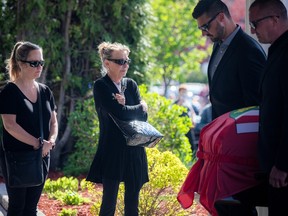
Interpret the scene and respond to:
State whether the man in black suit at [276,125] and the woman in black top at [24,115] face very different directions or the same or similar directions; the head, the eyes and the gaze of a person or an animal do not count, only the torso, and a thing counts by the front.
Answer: very different directions

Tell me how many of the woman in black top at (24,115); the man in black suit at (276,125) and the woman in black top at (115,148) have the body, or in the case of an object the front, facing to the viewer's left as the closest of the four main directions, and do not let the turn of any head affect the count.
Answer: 1

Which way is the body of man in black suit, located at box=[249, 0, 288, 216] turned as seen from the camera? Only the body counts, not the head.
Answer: to the viewer's left

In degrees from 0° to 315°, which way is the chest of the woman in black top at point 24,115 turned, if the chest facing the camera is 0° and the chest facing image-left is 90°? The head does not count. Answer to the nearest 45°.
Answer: approximately 315°

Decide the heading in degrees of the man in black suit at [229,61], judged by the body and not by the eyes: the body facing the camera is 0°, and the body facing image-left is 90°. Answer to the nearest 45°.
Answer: approximately 45°

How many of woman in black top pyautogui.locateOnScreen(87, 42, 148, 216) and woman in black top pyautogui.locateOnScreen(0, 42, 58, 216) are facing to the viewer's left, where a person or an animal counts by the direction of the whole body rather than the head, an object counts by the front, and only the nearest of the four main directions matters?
0

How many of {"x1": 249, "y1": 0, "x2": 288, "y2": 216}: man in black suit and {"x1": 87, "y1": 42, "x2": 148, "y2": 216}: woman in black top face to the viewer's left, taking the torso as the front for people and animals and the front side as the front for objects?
1

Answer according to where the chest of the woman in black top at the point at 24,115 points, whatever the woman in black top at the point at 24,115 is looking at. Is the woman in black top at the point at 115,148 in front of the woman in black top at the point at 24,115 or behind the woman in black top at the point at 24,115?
in front

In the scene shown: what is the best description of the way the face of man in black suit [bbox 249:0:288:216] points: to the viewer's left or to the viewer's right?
to the viewer's left

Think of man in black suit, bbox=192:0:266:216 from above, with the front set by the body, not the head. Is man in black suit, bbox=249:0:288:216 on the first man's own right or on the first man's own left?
on the first man's own left
